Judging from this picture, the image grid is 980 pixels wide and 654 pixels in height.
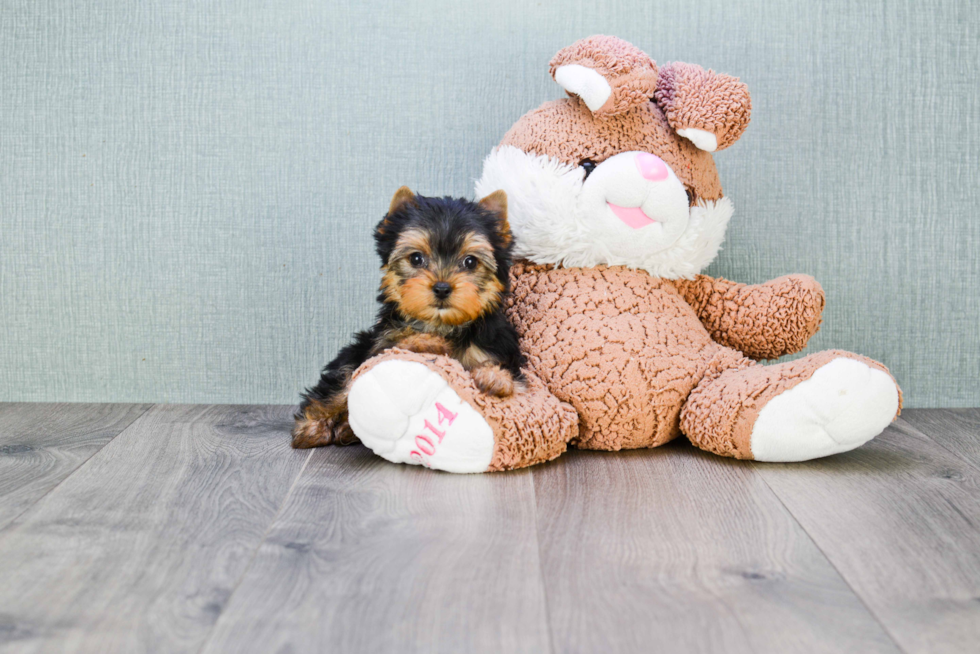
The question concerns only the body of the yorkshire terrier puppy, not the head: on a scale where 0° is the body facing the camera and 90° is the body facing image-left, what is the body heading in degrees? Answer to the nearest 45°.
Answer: approximately 0°

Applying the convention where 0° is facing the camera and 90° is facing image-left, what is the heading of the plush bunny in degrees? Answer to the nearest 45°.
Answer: approximately 0°
